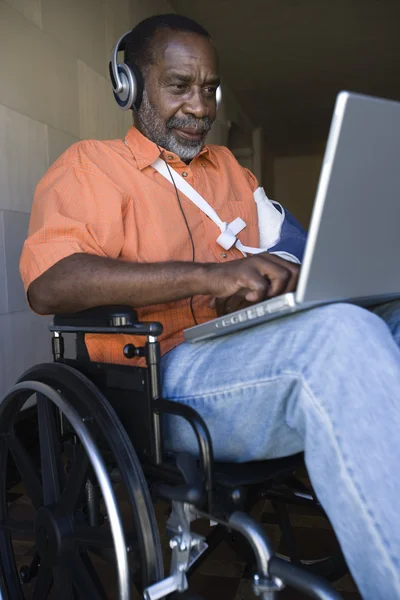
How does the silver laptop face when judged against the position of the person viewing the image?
facing away from the viewer and to the left of the viewer

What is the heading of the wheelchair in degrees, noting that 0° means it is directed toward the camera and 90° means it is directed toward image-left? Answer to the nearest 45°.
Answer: approximately 315°

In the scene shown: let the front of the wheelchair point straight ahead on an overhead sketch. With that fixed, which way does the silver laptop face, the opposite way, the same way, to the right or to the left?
the opposite way

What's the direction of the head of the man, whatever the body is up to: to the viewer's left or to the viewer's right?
to the viewer's right
